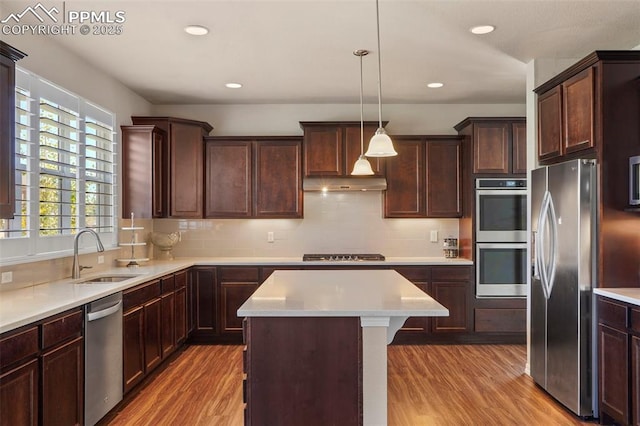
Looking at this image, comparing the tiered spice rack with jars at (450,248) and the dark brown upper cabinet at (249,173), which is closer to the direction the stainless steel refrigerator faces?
the dark brown upper cabinet

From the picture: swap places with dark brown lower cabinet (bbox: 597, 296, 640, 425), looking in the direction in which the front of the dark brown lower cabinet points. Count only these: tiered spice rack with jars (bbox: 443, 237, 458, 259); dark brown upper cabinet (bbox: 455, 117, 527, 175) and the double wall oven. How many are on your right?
3

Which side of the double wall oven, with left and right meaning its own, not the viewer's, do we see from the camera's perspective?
front

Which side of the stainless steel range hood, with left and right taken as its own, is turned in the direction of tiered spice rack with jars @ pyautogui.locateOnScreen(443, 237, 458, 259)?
left

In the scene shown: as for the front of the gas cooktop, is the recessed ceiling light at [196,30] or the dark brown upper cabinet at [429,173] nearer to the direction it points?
the recessed ceiling light

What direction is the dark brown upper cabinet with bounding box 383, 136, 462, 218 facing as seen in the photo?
toward the camera

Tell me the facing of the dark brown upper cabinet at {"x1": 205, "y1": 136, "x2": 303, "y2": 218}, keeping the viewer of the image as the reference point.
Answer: facing the viewer

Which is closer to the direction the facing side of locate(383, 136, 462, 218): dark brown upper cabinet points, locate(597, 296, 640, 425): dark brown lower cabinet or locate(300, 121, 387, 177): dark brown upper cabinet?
the dark brown lower cabinet

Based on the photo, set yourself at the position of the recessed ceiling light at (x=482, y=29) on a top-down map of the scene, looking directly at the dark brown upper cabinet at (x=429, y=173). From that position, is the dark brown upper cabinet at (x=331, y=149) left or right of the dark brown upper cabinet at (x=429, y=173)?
left

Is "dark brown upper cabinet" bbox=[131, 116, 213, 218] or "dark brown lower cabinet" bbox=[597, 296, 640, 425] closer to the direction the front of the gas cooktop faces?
the dark brown lower cabinet

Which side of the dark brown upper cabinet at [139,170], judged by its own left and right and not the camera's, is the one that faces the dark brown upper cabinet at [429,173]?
front
